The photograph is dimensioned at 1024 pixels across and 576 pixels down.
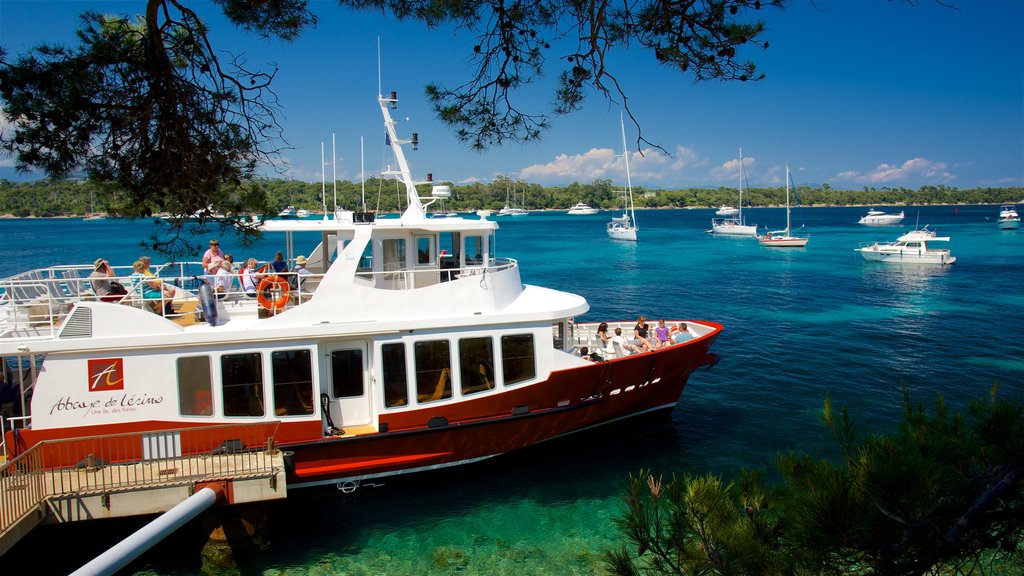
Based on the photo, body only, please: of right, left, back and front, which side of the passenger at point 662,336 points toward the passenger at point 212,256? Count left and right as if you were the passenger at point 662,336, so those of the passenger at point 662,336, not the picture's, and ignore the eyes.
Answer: right

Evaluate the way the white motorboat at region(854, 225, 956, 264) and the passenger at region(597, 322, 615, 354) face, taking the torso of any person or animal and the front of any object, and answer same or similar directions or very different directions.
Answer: very different directions

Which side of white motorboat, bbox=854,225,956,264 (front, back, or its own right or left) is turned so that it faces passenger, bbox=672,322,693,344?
left

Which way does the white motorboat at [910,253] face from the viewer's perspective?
to the viewer's left
